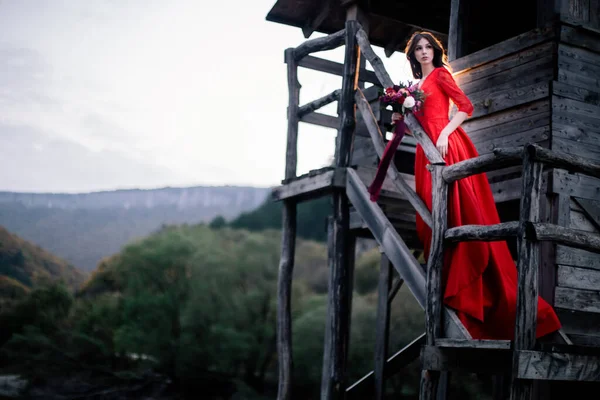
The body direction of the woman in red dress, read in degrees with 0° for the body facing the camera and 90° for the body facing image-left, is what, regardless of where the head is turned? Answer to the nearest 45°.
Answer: approximately 45°
